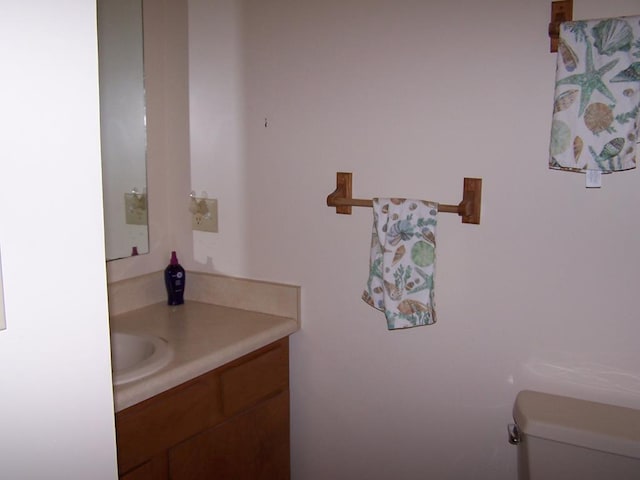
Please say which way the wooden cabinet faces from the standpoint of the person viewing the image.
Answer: facing the viewer and to the right of the viewer

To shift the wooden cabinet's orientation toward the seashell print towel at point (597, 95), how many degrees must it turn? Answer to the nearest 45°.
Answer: approximately 45° to its left
